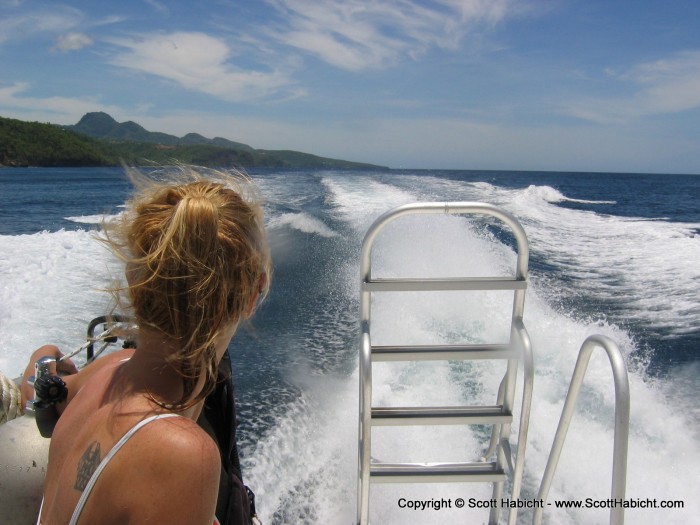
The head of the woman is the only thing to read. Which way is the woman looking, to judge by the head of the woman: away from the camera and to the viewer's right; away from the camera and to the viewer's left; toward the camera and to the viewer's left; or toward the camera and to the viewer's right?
away from the camera and to the viewer's right

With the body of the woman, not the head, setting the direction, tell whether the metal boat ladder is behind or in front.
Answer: in front
